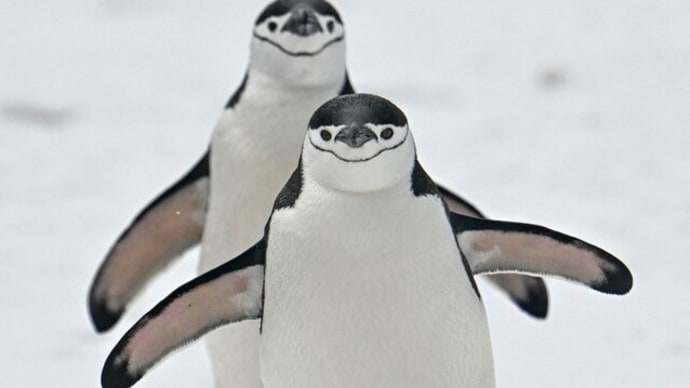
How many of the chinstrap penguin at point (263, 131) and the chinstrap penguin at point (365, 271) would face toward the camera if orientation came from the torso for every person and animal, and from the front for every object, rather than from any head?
2

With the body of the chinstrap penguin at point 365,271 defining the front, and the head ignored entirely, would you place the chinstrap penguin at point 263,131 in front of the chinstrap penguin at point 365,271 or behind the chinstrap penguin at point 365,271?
behind

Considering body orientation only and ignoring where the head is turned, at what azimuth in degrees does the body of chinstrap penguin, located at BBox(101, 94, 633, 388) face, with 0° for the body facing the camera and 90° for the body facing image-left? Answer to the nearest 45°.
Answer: approximately 0°
